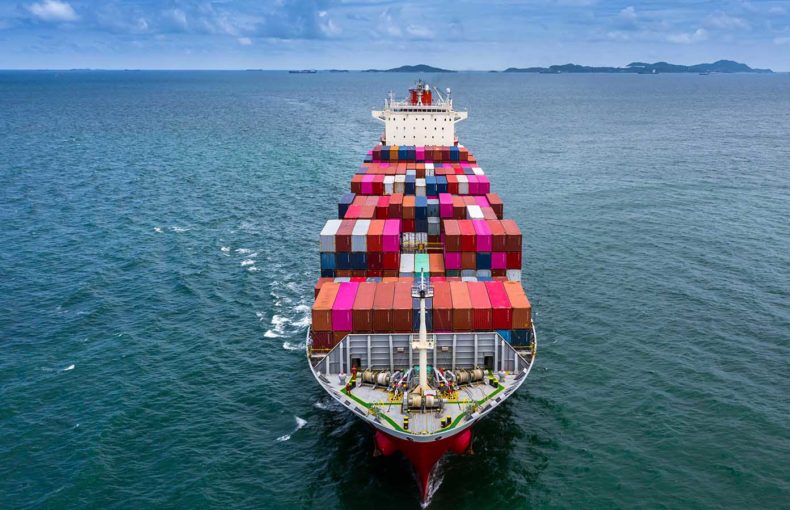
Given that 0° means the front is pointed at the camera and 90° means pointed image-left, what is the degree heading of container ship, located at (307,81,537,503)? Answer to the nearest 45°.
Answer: approximately 0°
